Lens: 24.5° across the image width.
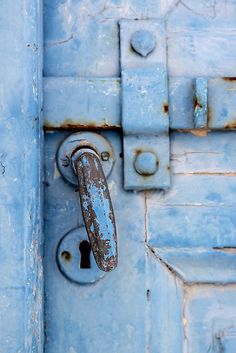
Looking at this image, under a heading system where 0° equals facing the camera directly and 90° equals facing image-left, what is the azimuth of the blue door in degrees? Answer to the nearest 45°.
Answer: approximately 0°
